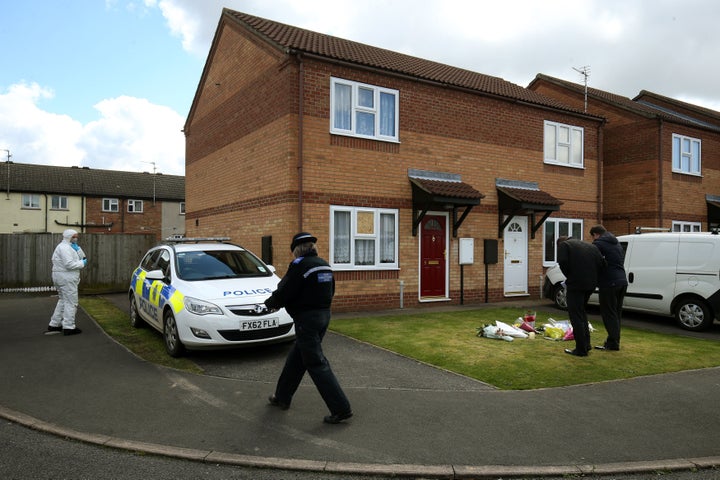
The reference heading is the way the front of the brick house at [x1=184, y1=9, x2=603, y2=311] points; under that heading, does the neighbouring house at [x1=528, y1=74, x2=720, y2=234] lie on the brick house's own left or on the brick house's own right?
on the brick house's own left

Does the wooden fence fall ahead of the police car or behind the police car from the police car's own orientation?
behind

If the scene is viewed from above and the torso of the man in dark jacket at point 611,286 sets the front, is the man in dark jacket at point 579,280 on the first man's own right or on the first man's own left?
on the first man's own left

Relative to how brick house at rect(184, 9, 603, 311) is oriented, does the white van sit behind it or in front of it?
in front

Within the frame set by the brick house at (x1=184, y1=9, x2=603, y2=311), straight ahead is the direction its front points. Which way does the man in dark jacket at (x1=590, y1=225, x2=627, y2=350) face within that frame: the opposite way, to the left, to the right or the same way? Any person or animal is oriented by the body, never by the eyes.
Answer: the opposite way

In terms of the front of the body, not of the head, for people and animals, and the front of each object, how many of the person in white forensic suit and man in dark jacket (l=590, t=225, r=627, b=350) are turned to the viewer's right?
1

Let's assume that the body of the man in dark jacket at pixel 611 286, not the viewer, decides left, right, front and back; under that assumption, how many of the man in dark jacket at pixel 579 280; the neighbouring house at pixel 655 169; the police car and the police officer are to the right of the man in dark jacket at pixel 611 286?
1

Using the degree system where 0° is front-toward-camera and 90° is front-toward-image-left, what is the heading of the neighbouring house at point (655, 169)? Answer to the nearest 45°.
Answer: approximately 315°

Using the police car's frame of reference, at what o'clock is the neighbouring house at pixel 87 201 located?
The neighbouring house is roughly at 7 o'clock from the police car.

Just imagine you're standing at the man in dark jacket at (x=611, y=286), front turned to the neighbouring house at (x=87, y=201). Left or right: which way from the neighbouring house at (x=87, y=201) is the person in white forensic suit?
left

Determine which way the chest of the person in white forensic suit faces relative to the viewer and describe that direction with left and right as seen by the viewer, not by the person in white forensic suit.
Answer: facing to the right of the viewer

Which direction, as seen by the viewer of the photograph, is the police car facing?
facing the viewer and to the right of the viewer
